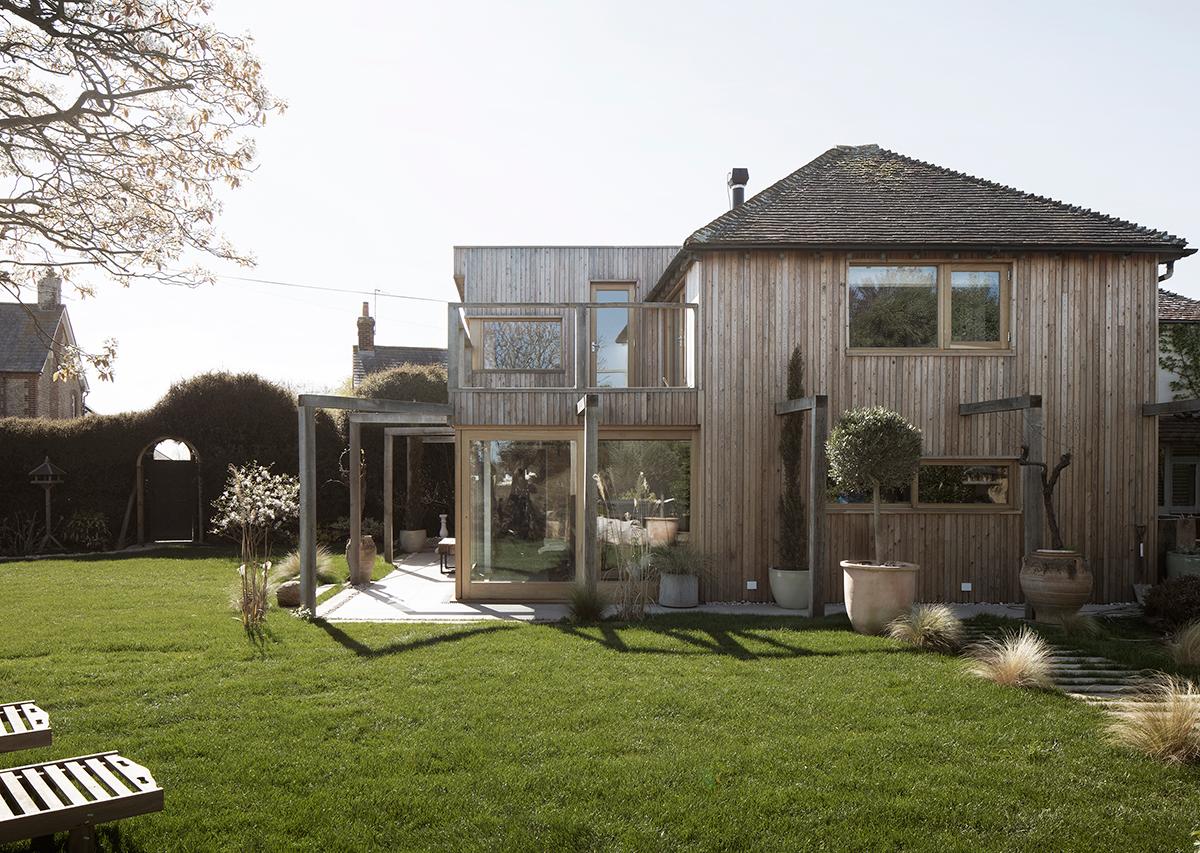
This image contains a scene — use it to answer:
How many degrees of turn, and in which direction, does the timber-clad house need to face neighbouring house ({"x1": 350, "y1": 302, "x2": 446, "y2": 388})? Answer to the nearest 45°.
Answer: approximately 135° to its right

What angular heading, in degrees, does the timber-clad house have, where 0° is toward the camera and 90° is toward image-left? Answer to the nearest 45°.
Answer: approximately 0°

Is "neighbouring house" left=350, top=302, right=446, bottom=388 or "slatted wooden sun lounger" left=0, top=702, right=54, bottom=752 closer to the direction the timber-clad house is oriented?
the slatted wooden sun lounger

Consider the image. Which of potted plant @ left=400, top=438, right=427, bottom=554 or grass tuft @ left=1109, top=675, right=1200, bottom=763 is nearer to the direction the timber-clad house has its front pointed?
the grass tuft

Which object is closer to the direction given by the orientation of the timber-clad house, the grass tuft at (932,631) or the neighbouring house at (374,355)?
the grass tuft

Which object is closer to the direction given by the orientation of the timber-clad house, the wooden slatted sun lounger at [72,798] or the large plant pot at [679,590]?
the wooden slatted sun lounger

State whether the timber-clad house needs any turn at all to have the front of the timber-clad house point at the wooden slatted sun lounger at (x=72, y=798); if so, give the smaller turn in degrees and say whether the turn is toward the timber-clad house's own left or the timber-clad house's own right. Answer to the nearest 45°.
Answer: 0° — it already faces it

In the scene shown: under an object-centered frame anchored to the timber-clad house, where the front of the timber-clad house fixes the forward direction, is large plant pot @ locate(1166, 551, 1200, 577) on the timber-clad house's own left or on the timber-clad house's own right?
on the timber-clad house's own left

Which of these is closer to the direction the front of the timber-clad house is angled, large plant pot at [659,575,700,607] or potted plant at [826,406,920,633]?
the potted plant

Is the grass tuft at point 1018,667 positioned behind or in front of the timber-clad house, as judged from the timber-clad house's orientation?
in front

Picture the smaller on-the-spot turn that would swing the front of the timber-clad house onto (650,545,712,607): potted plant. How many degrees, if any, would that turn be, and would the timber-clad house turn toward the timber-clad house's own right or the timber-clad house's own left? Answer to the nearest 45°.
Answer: approximately 45° to the timber-clad house's own right

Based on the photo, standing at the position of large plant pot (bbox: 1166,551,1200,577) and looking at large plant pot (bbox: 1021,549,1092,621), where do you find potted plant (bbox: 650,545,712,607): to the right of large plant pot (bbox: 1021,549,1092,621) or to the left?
right
